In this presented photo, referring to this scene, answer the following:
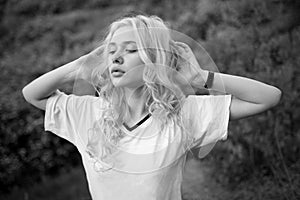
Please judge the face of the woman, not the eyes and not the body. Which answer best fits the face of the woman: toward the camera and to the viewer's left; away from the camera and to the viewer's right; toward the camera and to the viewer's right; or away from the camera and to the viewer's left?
toward the camera and to the viewer's left

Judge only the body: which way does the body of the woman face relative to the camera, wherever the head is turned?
toward the camera
